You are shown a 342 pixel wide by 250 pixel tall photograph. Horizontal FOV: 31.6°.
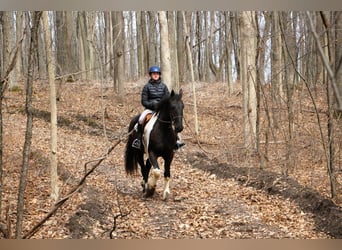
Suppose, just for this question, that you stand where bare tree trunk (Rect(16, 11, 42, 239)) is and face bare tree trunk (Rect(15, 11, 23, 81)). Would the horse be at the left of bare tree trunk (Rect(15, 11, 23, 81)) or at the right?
right

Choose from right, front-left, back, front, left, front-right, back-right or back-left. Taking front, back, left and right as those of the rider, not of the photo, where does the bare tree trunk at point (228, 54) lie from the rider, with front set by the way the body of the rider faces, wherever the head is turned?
back-left

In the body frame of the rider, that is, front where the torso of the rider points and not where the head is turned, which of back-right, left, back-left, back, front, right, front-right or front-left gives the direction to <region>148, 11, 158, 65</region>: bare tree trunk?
back

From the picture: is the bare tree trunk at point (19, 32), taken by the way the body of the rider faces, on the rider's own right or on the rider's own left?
on the rider's own right

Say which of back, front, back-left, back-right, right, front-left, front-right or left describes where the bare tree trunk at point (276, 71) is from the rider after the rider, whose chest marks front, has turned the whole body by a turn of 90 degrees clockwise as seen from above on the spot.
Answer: back

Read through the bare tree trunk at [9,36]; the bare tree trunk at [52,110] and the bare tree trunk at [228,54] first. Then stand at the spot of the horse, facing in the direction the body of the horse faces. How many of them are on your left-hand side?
1

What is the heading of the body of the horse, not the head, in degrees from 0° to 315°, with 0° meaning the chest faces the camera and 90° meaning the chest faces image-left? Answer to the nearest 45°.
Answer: approximately 315°

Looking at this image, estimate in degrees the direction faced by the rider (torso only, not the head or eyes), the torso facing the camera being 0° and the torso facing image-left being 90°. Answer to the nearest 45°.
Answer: approximately 0°

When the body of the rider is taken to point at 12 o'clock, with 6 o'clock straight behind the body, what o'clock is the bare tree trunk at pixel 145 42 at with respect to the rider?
The bare tree trunk is roughly at 6 o'clock from the rider.

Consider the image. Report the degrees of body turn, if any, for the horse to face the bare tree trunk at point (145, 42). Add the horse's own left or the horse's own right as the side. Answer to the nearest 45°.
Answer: approximately 135° to the horse's own left
